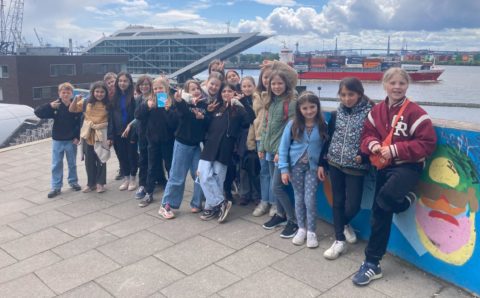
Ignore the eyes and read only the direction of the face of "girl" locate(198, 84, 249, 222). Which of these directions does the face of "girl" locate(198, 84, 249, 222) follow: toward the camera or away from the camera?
toward the camera

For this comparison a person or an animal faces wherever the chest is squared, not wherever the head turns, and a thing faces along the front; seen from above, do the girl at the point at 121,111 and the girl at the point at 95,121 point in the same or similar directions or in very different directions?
same or similar directions

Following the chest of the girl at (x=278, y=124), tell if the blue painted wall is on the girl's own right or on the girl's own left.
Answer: on the girl's own left

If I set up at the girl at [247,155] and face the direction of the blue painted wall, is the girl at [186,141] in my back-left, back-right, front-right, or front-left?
back-right

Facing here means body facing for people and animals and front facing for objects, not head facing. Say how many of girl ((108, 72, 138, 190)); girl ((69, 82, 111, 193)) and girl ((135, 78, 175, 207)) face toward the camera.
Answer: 3

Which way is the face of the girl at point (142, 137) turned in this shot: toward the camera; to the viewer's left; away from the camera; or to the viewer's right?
toward the camera

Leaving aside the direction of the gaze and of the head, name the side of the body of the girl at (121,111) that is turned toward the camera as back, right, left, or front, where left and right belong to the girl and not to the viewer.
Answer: front

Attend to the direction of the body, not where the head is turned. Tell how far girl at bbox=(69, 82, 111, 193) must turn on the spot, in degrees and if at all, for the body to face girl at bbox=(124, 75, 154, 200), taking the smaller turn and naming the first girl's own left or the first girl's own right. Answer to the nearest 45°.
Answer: approximately 45° to the first girl's own left

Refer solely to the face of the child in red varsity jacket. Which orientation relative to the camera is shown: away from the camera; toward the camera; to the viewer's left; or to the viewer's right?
toward the camera

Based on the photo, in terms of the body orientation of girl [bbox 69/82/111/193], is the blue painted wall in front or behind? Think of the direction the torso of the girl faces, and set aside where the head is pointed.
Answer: in front

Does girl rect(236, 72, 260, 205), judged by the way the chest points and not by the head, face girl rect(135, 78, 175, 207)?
no

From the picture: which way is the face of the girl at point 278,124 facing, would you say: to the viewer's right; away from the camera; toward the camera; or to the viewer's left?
toward the camera

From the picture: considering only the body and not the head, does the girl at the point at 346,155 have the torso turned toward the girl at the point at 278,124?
no

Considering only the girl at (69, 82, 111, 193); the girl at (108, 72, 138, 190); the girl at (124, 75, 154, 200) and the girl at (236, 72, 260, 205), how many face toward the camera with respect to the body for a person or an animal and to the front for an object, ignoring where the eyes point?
4

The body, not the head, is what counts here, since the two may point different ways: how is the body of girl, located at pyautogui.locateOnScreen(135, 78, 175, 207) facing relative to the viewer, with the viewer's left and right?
facing the viewer

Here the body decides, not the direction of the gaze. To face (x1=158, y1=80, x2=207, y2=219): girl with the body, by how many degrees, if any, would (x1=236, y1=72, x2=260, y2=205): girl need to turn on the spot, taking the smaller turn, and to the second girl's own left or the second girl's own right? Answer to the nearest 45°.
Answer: approximately 90° to the second girl's own right

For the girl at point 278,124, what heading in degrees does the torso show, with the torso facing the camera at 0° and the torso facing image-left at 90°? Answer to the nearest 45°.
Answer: approximately 45°

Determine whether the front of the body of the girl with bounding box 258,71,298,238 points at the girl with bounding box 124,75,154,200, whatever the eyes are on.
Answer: no
